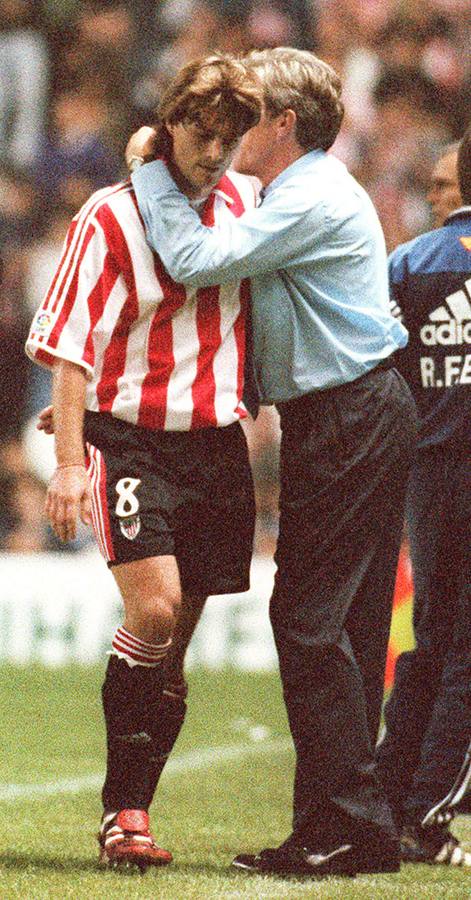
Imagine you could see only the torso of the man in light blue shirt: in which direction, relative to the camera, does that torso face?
to the viewer's left

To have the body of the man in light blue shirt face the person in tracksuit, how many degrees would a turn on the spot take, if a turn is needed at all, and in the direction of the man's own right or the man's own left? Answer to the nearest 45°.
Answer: approximately 135° to the man's own right

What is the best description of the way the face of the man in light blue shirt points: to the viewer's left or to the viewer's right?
to the viewer's left

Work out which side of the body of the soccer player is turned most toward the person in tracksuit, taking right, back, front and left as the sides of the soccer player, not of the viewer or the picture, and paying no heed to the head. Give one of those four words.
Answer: left

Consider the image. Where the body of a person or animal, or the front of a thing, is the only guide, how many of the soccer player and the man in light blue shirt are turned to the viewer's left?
1

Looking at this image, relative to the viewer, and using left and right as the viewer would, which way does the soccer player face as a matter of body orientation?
facing the viewer and to the right of the viewer

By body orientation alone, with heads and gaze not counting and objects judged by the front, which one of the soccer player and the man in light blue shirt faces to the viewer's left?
the man in light blue shirt
